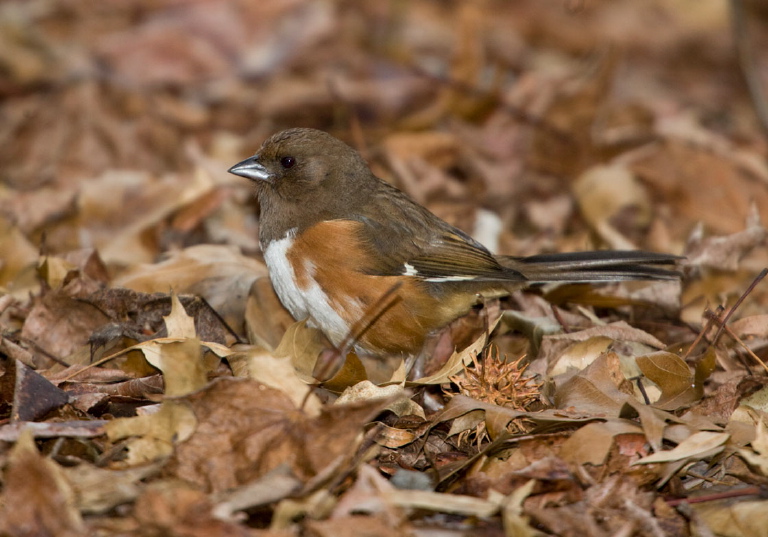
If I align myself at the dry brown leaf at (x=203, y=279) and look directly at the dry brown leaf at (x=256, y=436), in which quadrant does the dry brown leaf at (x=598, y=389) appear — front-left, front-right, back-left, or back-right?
front-left

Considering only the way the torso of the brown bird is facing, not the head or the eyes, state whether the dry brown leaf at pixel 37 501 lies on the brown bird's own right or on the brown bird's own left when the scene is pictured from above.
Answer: on the brown bird's own left

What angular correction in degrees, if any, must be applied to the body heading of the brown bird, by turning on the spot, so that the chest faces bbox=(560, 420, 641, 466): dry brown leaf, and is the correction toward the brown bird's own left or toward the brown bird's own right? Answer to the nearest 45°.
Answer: approximately 135° to the brown bird's own left

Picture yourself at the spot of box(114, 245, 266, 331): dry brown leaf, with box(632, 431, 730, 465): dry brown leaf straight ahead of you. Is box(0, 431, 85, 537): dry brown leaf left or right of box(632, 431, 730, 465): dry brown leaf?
right

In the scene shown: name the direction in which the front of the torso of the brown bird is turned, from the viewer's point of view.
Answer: to the viewer's left

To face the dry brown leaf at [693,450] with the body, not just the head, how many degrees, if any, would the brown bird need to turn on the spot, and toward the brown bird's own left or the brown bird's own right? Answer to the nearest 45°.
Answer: approximately 135° to the brown bird's own left

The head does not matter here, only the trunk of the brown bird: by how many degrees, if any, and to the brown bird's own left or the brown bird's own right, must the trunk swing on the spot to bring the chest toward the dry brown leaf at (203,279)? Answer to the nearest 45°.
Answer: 0° — it already faces it

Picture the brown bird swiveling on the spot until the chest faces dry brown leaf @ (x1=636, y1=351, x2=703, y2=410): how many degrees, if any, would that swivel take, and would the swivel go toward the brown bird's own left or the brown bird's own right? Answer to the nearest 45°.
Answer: approximately 135° to the brown bird's own left

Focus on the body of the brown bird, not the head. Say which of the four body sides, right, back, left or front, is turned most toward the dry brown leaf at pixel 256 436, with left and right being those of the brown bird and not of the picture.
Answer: left
